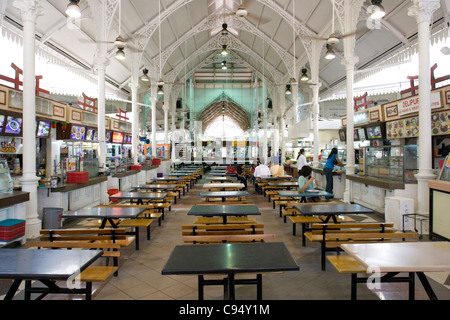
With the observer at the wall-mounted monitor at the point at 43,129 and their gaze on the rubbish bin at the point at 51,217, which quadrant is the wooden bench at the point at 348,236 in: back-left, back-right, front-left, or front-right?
front-left

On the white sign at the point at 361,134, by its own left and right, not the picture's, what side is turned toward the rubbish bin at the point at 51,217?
front

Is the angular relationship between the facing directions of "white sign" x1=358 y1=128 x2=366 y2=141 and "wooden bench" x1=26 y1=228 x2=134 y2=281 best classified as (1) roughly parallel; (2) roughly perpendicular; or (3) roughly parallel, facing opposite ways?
roughly perpendicular

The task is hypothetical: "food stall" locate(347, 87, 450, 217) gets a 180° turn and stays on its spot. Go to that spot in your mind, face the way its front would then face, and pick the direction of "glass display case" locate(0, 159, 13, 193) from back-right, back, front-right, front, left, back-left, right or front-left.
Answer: back

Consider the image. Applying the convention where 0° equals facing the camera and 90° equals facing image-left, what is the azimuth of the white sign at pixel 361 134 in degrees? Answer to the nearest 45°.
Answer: approximately 45°

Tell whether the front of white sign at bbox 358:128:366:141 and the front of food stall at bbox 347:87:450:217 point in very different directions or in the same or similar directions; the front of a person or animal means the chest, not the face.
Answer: same or similar directions

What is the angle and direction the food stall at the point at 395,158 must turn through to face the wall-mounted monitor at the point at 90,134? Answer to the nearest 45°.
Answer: approximately 45° to its right

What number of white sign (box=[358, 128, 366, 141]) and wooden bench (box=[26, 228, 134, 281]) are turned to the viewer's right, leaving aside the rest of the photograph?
0

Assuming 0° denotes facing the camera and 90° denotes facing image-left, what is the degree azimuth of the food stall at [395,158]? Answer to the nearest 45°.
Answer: approximately 45°
